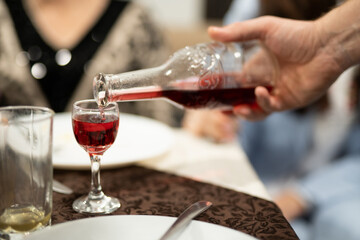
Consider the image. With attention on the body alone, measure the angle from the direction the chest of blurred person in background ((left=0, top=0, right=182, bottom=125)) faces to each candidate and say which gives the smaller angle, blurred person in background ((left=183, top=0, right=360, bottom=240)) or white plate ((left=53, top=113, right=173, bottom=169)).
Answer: the white plate

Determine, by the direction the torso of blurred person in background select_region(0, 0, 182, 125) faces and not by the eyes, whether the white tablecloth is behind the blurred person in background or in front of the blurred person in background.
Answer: in front

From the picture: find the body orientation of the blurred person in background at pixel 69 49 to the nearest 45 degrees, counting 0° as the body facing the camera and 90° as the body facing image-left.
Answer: approximately 0°

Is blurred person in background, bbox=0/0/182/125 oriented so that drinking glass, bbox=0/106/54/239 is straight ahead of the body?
yes

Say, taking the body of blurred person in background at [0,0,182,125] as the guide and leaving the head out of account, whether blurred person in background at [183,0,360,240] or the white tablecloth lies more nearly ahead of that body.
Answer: the white tablecloth

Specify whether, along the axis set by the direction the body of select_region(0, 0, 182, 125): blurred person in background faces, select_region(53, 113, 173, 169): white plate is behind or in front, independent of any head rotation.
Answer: in front

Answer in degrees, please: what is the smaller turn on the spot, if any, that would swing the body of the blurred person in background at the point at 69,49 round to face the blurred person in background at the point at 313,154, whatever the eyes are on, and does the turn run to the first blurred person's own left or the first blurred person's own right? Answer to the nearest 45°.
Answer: approximately 90° to the first blurred person's own left

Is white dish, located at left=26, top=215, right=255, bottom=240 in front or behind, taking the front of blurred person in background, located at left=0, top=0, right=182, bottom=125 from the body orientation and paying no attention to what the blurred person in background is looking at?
in front

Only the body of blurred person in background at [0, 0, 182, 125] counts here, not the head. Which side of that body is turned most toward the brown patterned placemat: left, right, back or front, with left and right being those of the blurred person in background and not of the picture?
front
